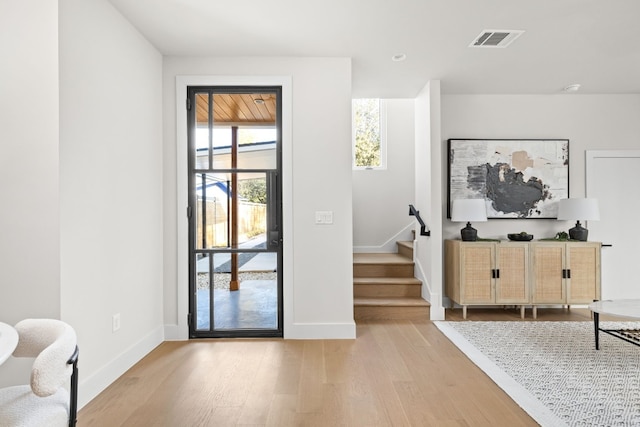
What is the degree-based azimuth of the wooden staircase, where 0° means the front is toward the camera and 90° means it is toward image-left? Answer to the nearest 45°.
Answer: approximately 0°

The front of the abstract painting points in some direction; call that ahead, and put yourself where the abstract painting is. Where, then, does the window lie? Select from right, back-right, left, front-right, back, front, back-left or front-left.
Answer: right

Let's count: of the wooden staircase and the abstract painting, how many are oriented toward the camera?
2

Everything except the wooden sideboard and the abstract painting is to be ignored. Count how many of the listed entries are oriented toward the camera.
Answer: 2

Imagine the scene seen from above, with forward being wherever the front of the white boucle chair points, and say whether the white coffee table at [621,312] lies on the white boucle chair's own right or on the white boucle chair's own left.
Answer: on the white boucle chair's own left

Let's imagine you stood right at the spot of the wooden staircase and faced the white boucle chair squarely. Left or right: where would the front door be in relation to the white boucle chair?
right

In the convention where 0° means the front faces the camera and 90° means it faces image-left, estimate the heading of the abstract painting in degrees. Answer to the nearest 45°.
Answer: approximately 0°

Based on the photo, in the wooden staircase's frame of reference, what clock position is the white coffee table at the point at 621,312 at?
The white coffee table is roughly at 10 o'clock from the wooden staircase.

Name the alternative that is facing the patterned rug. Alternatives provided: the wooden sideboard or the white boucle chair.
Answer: the wooden sideboard

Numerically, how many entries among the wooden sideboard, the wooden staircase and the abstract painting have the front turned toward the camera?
3
